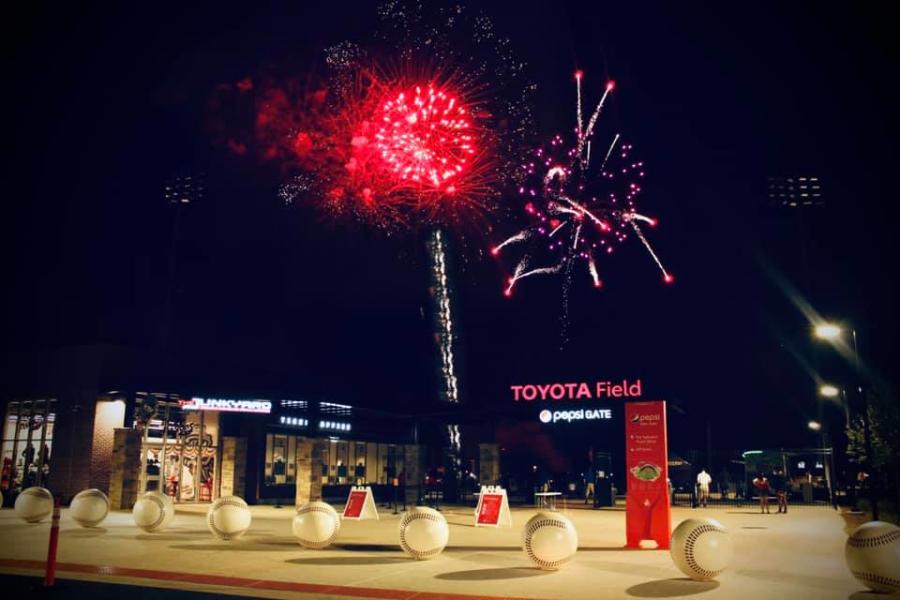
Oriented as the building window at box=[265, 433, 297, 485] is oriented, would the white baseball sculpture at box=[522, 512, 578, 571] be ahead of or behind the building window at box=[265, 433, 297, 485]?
ahead

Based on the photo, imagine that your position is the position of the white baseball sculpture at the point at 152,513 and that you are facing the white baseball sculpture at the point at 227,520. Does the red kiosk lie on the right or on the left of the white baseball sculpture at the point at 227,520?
left

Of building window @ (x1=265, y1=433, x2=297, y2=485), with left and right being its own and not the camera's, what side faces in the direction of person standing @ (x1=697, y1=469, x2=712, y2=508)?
left

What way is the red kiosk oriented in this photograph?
toward the camera

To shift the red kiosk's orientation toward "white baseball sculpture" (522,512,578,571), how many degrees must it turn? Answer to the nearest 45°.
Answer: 0° — it already faces it

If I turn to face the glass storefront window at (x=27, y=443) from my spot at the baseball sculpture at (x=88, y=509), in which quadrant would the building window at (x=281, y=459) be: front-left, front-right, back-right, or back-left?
front-right

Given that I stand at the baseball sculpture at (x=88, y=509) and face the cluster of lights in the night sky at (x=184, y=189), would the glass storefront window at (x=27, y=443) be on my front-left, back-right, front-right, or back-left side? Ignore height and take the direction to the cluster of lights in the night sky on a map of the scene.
front-left

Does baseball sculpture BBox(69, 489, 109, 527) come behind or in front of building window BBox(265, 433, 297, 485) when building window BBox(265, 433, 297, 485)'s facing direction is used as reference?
in front

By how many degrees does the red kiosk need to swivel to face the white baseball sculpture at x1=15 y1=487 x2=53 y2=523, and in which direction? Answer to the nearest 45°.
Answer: approximately 90° to its right

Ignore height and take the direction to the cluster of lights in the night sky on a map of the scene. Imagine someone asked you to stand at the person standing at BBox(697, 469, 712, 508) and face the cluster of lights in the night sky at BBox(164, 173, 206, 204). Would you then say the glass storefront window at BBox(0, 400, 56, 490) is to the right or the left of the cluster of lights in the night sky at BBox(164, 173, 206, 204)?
left

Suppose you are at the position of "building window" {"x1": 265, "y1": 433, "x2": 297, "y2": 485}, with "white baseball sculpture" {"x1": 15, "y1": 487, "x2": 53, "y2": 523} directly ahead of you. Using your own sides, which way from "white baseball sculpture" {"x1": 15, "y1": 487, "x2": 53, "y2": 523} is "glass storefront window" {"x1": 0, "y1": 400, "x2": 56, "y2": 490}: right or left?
right

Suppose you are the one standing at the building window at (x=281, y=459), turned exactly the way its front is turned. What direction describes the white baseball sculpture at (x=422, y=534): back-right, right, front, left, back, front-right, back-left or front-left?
front

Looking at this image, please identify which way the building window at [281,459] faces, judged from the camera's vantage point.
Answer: facing the viewer

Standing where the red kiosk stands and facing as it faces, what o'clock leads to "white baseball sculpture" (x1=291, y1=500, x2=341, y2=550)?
The white baseball sculpture is roughly at 2 o'clock from the red kiosk.

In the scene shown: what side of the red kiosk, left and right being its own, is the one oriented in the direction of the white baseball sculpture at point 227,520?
right
